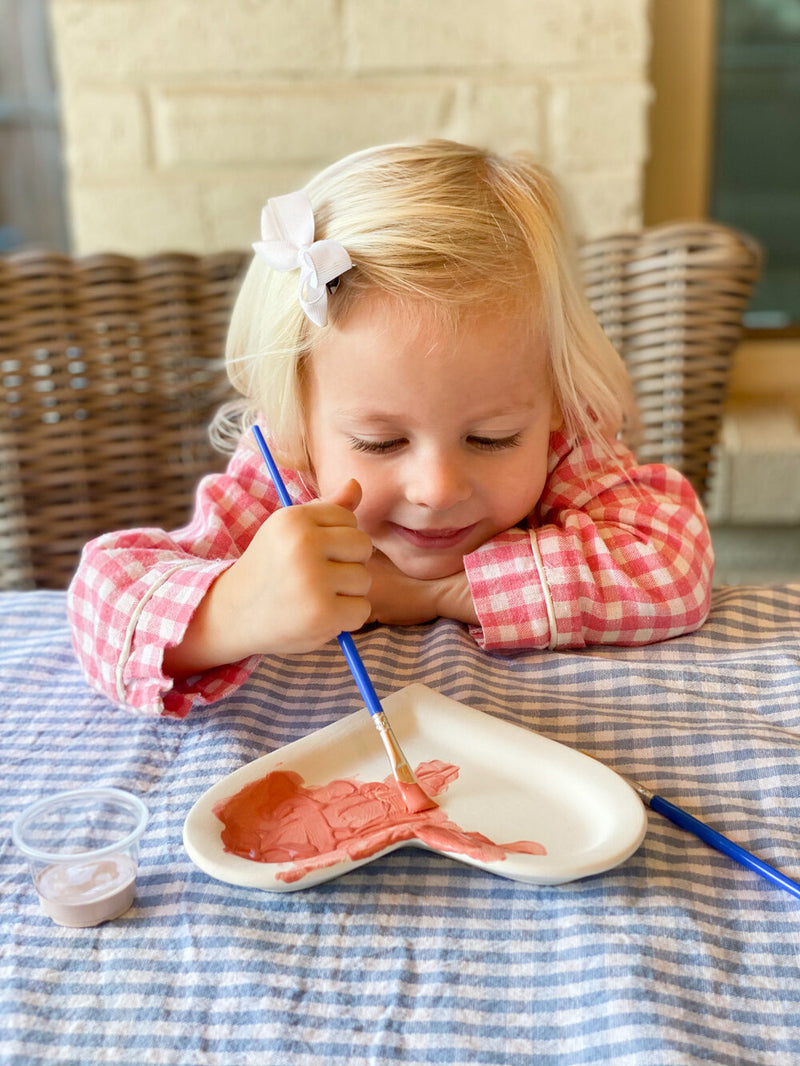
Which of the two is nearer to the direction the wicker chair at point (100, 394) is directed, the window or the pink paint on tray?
the pink paint on tray

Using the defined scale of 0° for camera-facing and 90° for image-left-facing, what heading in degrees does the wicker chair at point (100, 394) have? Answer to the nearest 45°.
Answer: approximately 0°

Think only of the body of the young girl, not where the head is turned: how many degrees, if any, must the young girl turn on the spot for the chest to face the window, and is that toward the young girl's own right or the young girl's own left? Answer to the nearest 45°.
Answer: approximately 135° to the young girl's own left

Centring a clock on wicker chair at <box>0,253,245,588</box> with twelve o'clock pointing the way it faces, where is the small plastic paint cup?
The small plastic paint cup is roughly at 12 o'clock from the wicker chair.

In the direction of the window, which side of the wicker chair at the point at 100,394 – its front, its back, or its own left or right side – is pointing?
left
